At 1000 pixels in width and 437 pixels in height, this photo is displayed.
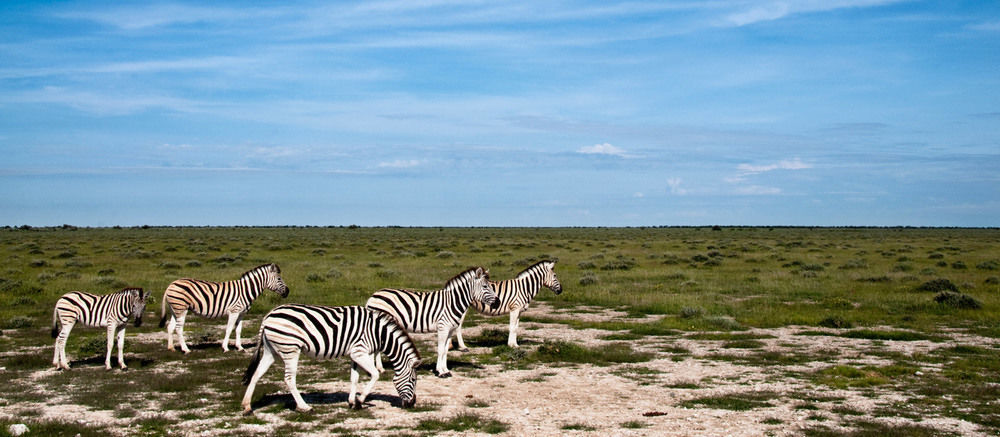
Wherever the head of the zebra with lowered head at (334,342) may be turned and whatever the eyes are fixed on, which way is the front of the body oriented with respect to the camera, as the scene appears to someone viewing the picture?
to the viewer's right

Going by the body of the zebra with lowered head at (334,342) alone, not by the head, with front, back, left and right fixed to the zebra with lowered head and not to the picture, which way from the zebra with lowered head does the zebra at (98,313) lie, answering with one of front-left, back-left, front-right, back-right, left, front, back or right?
back-left

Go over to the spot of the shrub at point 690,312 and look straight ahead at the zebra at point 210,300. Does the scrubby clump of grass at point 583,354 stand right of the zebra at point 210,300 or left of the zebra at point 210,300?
left

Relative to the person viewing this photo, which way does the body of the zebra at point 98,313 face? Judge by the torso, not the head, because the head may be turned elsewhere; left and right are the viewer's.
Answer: facing to the right of the viewer

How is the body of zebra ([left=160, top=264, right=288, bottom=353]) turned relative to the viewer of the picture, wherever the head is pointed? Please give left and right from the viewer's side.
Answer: facing to the right of the viewer

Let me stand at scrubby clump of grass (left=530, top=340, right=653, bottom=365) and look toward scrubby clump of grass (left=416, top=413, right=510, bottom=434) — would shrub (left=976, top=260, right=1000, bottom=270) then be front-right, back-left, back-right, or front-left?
back-left

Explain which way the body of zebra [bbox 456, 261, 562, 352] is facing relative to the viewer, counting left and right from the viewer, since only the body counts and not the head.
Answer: facing to the right of the viewer

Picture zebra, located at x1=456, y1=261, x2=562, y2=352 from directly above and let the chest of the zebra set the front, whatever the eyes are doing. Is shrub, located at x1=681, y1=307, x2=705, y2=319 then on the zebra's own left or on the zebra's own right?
on the zebra's own left

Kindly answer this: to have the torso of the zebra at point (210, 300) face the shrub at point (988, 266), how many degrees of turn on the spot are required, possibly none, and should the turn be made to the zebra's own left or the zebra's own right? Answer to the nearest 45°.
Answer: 0° — it already faces it

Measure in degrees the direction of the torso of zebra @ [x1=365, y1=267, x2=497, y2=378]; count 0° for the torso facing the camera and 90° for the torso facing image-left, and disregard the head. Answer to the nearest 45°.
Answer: approximately 270°

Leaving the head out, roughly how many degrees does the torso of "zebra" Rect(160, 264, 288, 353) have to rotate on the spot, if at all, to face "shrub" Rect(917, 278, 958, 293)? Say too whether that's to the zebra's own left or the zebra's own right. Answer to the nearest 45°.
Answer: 0° — it already faces it
